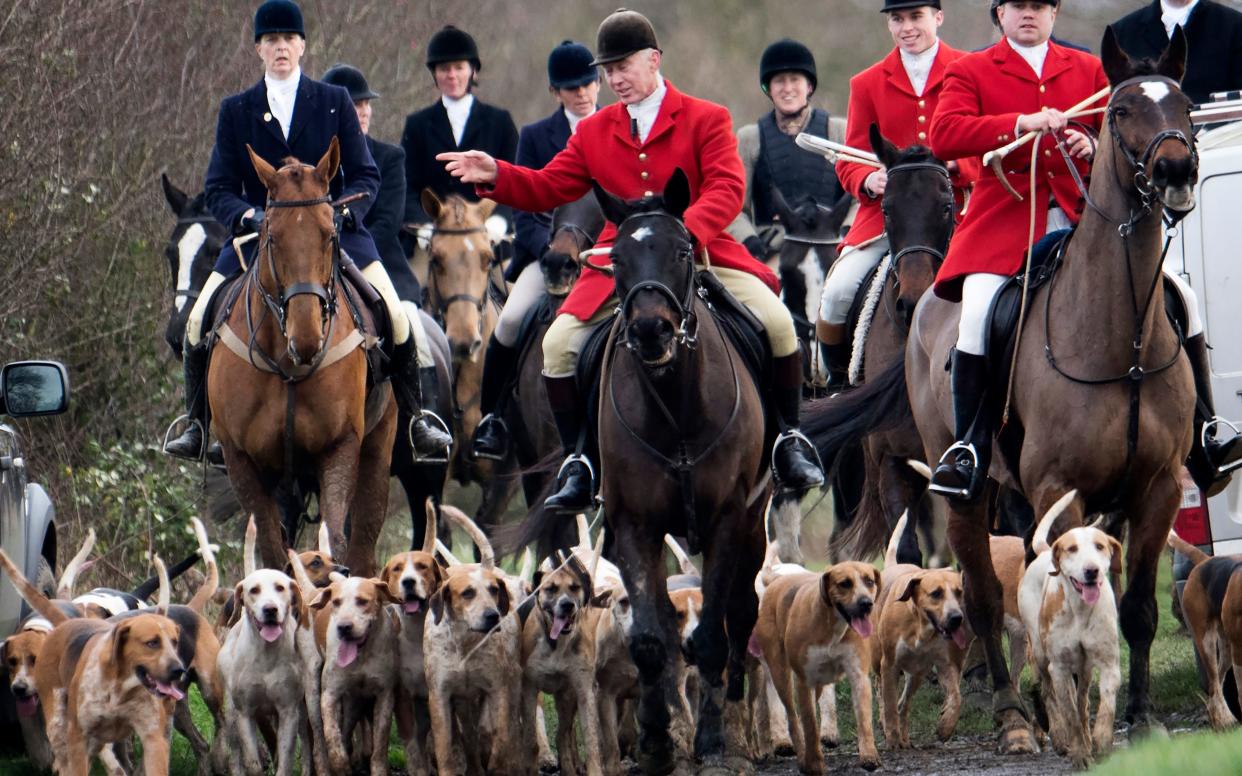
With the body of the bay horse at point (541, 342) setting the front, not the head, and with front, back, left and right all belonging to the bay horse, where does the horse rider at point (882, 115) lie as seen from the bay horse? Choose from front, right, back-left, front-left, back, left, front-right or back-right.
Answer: left

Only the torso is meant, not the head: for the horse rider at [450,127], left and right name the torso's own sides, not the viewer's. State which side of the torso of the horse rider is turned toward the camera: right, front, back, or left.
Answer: front

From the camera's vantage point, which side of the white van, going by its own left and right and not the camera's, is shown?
back

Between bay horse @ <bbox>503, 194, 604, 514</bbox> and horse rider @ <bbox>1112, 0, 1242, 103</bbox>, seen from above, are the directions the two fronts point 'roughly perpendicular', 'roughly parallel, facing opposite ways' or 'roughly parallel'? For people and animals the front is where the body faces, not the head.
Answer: roughly parallel

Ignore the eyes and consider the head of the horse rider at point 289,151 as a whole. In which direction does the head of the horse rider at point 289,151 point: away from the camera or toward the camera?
toward the camera

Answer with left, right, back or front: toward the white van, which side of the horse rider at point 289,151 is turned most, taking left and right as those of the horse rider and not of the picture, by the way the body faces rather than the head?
left

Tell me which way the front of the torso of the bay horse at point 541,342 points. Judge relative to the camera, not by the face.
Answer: toward the camera

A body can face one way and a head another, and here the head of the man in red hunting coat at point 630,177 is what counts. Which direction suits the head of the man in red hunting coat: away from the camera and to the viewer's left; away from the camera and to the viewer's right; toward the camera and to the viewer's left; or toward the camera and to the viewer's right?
toward the camera and to the viewer's left

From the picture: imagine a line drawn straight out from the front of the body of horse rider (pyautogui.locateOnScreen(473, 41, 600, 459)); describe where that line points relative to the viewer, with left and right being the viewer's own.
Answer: facing the viewer

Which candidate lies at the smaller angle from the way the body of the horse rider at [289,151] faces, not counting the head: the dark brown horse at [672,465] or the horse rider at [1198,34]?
the dark brown horse

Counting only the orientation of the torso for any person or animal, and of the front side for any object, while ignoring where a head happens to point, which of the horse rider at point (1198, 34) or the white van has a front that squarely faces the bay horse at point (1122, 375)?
the horse rider

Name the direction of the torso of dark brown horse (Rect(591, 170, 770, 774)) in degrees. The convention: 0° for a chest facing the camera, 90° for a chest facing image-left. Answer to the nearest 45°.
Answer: approximately 0°

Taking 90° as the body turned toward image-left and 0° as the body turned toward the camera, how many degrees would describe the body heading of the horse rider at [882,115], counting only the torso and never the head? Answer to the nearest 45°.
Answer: approximately 0°

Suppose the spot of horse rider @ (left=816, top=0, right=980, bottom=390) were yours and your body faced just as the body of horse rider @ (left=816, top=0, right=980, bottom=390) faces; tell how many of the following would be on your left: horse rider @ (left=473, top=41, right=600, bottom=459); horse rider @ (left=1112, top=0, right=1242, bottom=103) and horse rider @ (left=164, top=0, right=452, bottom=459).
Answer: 1

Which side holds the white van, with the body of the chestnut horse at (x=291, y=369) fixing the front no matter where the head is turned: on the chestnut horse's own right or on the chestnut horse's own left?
on the chestnut horse's own left
